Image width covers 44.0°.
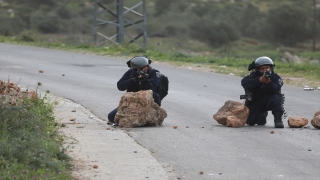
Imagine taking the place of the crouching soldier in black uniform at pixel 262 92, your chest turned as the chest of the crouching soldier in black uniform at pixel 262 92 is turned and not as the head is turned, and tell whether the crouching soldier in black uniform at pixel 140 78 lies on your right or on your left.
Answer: on your right

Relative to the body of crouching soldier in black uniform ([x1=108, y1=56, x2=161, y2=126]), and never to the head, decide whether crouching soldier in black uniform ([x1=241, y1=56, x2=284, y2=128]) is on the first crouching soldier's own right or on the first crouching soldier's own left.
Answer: on the first crouching soldier's own left

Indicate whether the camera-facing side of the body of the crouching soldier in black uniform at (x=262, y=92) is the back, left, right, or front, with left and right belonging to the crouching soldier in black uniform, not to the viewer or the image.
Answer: front

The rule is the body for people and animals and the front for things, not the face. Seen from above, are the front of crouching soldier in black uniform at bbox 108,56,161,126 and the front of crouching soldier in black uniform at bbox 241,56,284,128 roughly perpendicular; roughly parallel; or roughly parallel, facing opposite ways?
roughly parallel

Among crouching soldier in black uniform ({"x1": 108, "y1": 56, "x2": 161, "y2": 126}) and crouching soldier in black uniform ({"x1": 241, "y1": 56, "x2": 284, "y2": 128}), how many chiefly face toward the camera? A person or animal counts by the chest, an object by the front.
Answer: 2

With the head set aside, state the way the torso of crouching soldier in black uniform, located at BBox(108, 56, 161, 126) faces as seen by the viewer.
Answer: toward the camera
